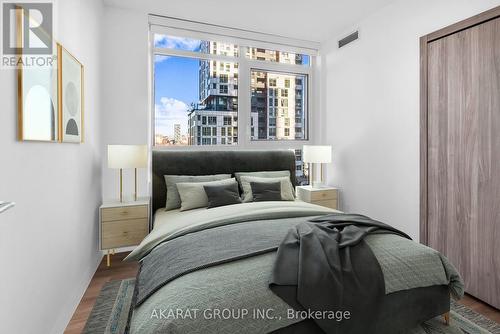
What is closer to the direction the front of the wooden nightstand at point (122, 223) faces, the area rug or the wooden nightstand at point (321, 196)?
the area rug

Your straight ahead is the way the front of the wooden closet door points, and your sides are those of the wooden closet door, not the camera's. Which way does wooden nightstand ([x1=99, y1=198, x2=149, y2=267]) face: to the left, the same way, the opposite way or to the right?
to the left

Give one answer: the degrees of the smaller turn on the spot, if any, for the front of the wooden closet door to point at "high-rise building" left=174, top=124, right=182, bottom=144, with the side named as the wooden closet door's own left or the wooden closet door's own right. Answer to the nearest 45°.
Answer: approximately 45° to the wooden closet door's own right

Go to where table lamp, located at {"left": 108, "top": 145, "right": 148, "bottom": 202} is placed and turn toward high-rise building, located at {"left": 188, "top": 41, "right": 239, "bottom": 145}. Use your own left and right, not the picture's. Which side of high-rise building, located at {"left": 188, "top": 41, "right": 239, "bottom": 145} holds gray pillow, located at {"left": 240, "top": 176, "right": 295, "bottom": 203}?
right

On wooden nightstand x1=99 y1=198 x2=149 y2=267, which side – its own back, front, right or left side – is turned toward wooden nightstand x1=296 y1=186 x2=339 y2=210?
left

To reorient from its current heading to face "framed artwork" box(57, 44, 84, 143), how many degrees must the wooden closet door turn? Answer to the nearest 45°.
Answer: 0° — it already faces it

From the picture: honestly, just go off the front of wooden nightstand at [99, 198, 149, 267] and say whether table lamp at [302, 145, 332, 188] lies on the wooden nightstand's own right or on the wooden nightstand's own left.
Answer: on the wooden nightstand's own left

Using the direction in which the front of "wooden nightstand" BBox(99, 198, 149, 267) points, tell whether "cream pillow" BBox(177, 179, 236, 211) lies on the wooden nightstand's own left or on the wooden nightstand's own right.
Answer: on the wooden nightstand's own left

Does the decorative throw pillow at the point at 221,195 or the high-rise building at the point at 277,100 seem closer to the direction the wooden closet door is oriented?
the decorative throw pillow
